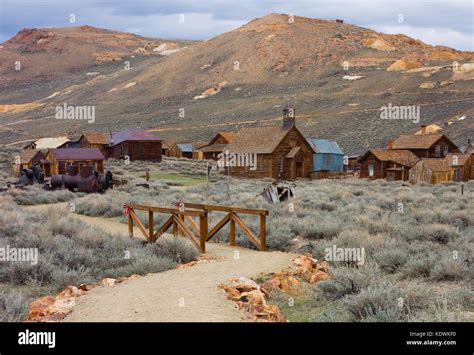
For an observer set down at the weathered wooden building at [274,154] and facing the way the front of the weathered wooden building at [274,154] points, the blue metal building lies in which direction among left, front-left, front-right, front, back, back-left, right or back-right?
left

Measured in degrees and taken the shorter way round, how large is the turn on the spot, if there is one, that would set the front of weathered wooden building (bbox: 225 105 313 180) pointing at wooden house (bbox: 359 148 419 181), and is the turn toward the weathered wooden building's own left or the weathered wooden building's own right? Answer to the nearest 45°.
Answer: approximately 45° to the weathered wooden building's own left

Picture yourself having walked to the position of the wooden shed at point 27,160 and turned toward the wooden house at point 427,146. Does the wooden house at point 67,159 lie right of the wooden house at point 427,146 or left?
right

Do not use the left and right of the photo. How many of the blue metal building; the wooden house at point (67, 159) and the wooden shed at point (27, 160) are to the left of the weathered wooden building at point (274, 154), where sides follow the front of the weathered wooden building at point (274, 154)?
1

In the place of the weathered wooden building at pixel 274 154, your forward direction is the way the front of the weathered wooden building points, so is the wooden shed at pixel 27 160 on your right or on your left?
on your right

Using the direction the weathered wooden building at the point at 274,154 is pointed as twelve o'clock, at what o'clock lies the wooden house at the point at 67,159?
The wooden house is roughly at 4 o'clock from the weathered wooden building.
